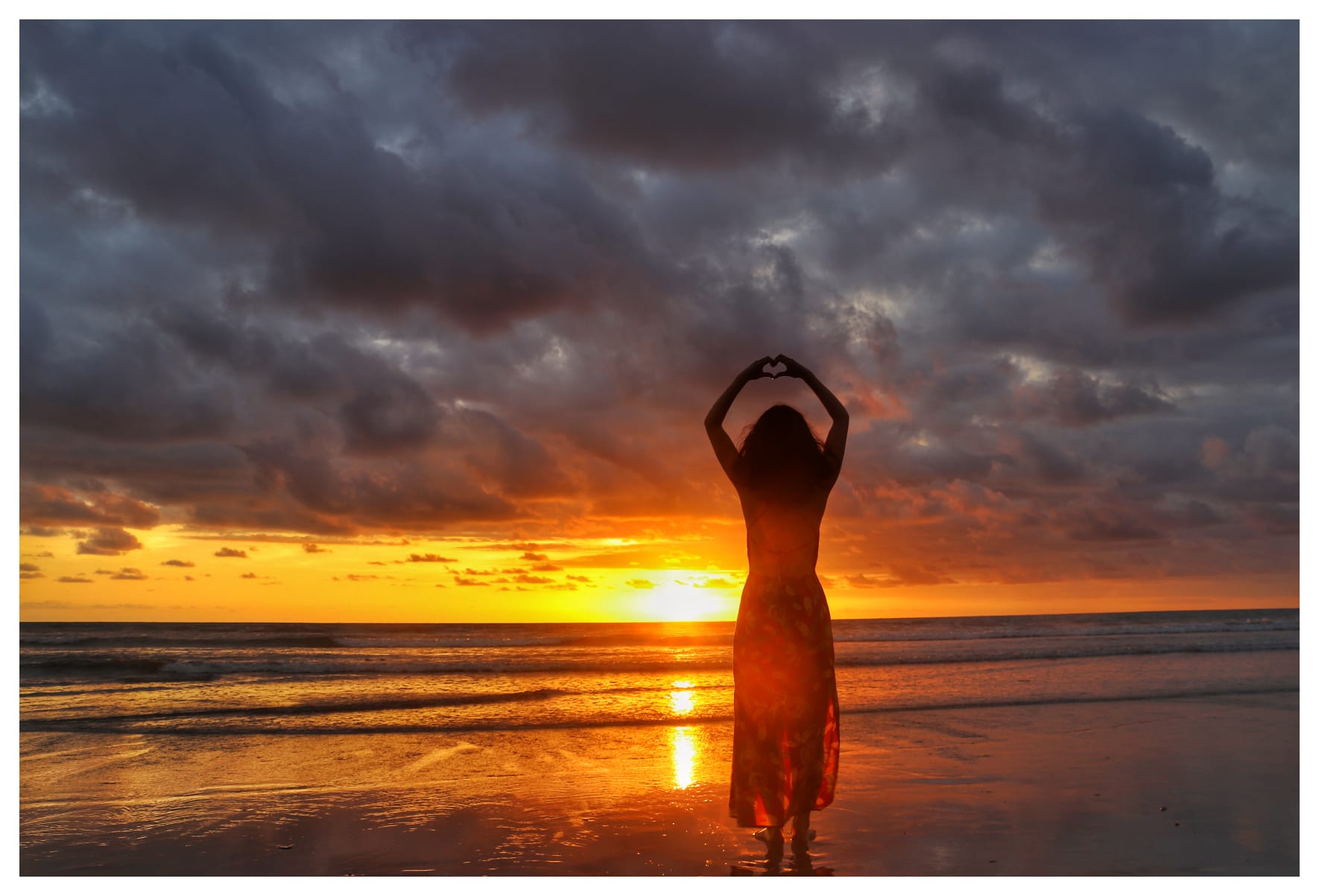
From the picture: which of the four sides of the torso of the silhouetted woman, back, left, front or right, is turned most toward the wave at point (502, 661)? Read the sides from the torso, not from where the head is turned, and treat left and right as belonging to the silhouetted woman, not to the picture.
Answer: front

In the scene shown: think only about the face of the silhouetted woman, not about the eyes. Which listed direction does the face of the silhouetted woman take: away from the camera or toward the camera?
away from the camera

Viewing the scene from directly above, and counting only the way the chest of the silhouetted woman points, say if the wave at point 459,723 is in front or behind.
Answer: in front

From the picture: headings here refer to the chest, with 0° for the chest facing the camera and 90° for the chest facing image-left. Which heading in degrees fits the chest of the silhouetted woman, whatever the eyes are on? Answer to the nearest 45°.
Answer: approximately 180°
